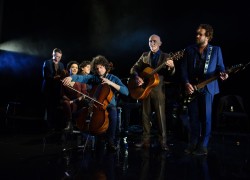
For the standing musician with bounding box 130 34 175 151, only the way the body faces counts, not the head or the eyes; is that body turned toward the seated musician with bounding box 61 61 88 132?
no

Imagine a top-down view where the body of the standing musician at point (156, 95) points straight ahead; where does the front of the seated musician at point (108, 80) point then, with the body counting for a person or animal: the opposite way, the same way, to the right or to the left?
the same way

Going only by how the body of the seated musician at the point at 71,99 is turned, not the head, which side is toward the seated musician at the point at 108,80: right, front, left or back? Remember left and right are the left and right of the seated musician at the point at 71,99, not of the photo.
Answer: left

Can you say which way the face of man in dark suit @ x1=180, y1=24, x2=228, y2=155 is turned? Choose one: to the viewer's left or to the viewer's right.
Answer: to the viewer's left

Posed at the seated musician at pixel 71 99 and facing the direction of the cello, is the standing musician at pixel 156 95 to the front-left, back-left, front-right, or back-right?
front-left

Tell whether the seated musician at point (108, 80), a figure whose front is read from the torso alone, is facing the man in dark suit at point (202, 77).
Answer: no

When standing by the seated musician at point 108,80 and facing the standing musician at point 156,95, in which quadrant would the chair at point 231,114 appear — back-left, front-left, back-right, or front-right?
front-left

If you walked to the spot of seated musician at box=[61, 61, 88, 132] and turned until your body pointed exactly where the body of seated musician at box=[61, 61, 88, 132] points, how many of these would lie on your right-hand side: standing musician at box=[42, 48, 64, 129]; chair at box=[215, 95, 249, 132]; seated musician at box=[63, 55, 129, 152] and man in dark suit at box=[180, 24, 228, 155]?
1

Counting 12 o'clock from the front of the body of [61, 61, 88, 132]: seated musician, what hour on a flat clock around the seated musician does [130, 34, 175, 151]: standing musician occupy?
The standing musician is roughly at 9 o'clock from the seated musician.

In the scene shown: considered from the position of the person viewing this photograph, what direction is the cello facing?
facing the viewer and to the left of the viewer

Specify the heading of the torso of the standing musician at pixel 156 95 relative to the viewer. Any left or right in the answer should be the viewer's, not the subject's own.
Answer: facing the viewer

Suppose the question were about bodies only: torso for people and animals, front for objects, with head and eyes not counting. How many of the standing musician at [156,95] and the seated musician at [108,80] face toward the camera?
2

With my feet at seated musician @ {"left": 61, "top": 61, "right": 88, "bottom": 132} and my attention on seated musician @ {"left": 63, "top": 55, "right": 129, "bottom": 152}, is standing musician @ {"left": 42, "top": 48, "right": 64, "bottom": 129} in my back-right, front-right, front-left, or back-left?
back-right

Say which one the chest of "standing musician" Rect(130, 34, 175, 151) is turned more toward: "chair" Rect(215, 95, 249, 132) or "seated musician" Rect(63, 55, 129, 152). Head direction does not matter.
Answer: the seated musician

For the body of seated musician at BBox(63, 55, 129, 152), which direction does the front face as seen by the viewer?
toward the camera

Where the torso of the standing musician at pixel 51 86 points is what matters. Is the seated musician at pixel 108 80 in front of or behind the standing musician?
in front

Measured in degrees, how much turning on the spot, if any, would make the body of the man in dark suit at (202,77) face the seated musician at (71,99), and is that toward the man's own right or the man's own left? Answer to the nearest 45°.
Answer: approximately 45° to the man's own right

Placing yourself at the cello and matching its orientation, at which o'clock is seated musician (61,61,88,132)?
The seated musician is roughly at 4 o'clock from the cello.
